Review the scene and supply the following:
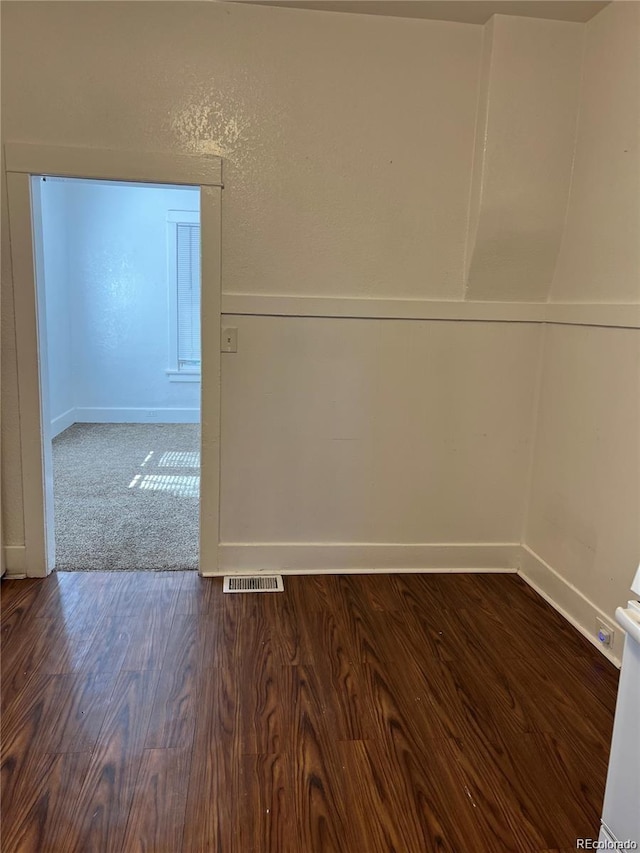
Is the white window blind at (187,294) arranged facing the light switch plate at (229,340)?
yes

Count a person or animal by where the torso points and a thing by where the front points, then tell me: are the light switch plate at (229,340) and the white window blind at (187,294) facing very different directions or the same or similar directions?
same or similar directions

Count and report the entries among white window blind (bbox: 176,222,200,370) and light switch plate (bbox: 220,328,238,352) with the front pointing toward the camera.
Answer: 2

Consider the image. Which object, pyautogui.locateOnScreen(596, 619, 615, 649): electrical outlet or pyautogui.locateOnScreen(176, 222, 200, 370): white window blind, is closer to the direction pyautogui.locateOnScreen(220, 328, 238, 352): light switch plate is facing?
the electrical outlet

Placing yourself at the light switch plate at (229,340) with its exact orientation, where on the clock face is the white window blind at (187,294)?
The white window blind is roughly at 6 o'clock from the light switch plate.

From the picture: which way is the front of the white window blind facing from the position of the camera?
facing the viewer

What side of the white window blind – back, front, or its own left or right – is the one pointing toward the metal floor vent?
front
